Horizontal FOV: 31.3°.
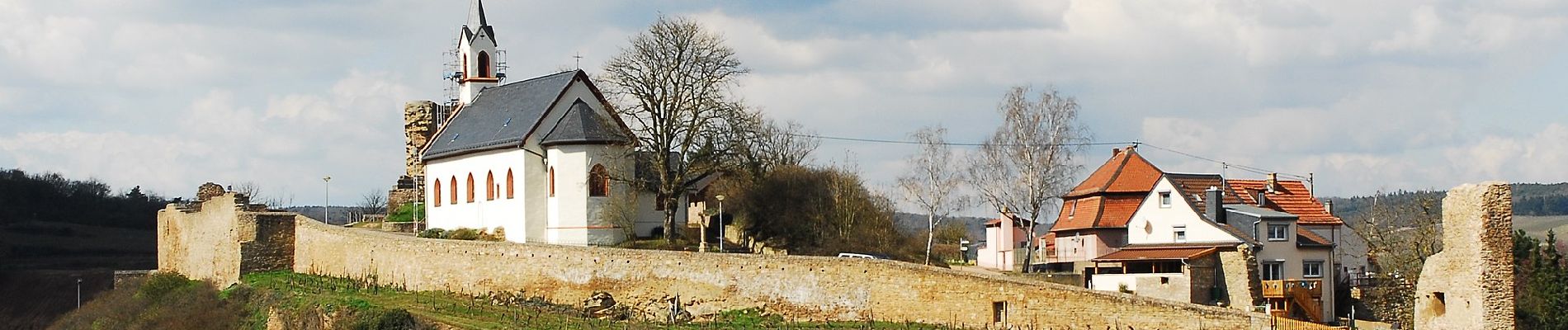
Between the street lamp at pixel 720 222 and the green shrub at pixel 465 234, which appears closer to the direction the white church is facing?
the green shrub

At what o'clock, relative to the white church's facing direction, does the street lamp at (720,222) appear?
The street lamp is roughly at 5 o'clock from the white church.

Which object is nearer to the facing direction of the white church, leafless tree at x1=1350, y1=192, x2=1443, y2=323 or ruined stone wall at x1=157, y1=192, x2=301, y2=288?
the ruined stone wall

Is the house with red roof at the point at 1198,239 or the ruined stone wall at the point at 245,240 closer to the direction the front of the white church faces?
the ruined stone wall

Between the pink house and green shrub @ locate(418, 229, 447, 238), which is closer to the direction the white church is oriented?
the green shrub

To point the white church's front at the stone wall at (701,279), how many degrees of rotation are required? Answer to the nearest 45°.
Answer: approximately 135° to its left

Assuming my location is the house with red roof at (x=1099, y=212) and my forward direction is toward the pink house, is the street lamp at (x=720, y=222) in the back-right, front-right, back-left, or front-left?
front-left

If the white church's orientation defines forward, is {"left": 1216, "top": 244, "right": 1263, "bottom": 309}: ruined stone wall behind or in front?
behind

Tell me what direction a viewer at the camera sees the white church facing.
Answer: facing away from the viewer and to the left of the viewer

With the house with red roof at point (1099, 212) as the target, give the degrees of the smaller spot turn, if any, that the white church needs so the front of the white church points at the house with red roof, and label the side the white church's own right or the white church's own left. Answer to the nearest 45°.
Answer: approximately 135° to the white church's own right

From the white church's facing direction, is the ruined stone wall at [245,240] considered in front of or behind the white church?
in front

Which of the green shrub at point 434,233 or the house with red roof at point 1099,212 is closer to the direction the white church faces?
the green shrub

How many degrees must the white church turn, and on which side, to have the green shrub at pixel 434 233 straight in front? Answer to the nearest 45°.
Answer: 0° — it already faces it

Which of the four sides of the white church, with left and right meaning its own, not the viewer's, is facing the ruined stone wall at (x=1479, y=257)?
back

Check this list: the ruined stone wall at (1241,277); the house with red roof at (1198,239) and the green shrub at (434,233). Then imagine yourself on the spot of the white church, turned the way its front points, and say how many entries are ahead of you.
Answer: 1
